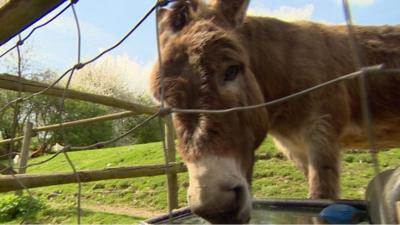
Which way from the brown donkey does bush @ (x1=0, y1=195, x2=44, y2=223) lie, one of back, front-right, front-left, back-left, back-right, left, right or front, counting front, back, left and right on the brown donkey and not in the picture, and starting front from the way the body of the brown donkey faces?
right

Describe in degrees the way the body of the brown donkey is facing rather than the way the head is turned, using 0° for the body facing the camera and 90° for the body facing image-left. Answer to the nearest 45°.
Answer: approximately 45°
